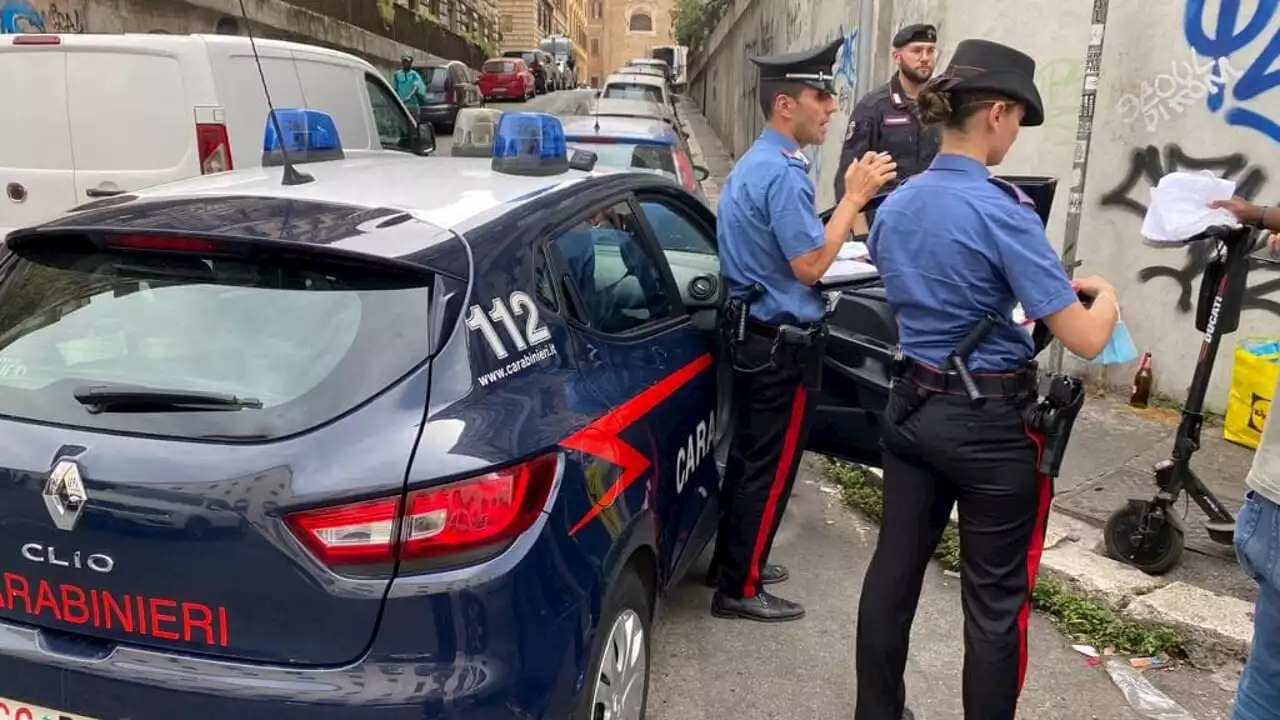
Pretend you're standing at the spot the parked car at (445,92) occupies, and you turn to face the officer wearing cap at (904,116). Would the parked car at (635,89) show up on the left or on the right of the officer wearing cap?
left

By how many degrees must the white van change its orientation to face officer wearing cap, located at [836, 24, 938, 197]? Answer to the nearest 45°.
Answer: approximately 90° to its right

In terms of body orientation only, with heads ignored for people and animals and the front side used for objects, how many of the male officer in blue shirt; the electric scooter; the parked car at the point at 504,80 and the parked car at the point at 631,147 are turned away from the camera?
2

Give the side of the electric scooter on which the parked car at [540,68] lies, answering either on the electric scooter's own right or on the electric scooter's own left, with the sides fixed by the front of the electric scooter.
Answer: on the electric scooter's own right

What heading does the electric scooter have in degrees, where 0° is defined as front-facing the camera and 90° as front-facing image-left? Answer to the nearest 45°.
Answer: approximately 45°

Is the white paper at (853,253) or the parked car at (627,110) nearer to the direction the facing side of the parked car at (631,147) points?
the parked car

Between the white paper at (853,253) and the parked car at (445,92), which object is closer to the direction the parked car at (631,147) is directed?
the parked car

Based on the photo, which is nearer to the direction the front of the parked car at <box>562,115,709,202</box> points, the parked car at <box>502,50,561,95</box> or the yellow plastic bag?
the parked car

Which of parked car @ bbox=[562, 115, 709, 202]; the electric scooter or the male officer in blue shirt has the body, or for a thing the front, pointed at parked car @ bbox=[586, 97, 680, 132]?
parked car @ bbox=[562, 115, 709, 202]

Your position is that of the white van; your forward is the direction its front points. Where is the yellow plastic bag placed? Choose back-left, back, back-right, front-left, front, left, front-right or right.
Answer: right

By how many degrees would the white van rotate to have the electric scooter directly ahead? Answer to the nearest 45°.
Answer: approximately 90° to its right

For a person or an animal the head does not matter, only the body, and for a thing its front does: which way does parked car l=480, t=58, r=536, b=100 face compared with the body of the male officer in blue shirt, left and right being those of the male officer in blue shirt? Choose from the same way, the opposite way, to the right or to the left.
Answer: to the left

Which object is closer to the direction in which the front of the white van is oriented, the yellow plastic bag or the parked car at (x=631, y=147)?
the parked car

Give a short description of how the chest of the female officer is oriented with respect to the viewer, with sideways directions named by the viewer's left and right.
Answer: facing away from the viewer and to the right of the viewer

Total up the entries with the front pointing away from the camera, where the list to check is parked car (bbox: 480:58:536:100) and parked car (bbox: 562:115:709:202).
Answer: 2

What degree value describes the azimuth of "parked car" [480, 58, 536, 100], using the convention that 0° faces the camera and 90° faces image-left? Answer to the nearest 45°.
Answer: approximately 180°
